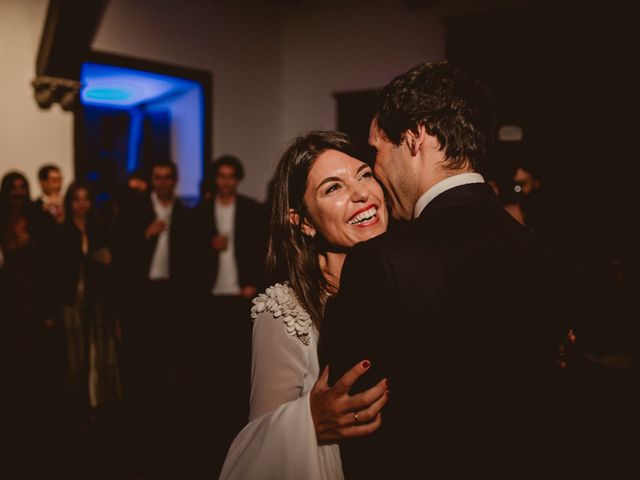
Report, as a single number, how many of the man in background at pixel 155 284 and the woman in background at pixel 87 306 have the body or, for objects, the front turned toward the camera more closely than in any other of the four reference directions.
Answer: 2

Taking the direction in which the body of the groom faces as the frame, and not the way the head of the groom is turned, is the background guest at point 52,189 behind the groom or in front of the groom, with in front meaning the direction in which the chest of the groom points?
in front

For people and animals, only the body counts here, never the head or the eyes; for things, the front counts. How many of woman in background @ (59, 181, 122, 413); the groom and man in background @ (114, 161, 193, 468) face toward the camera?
2

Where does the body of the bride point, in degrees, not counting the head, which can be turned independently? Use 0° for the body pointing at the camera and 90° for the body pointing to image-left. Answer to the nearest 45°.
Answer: approximately 315°

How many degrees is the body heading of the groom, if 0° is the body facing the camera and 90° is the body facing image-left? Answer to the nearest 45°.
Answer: approximately 135°

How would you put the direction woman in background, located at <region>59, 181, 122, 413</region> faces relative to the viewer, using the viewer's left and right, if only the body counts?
facing the viewer

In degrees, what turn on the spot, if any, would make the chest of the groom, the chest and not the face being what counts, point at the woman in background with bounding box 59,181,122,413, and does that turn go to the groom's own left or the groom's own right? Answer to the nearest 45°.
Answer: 0° — they already face them

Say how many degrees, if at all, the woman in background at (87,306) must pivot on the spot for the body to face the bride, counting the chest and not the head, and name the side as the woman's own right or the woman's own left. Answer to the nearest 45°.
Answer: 0° — they already face them

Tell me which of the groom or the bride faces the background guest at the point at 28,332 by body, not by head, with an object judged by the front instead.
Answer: the groom

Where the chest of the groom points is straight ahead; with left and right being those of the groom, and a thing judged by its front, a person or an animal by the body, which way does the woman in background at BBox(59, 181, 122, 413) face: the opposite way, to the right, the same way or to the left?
the opposite way
